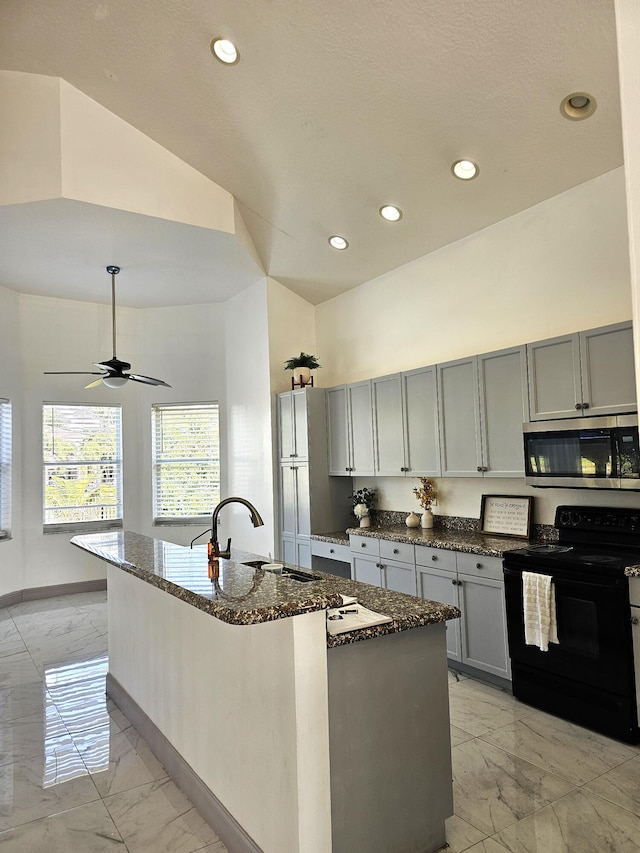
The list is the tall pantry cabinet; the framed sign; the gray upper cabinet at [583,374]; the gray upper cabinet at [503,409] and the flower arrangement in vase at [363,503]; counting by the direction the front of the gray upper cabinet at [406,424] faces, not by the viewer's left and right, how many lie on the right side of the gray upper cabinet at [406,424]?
2

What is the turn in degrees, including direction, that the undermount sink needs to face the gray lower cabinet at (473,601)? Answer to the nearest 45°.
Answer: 0° — it already faces it

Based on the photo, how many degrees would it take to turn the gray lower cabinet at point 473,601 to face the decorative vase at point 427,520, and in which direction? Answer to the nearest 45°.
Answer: approximately 135° to its right

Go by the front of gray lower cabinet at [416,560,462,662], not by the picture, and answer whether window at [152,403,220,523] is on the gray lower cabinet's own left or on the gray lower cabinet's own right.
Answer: on the gray lower cabinet's own right

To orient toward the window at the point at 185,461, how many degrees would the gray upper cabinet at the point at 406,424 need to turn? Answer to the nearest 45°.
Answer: approximately 90° to its right

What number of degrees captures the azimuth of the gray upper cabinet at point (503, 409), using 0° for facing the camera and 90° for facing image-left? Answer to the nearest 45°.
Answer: approximately 45°
